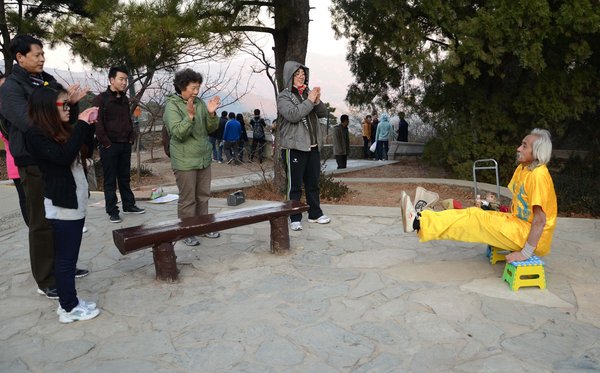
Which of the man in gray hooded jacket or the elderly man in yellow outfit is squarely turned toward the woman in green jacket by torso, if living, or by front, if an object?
the elderly man in yellow outfit

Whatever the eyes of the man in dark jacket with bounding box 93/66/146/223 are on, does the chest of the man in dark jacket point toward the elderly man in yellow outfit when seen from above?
yes

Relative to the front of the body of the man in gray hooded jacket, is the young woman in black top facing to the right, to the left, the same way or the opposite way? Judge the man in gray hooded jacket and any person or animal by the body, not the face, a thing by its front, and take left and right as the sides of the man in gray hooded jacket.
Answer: to the left

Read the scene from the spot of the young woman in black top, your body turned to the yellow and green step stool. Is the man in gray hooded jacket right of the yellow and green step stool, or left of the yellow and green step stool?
left

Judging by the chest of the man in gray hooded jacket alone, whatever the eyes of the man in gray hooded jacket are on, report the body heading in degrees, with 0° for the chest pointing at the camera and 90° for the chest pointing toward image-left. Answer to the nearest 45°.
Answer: approximately 315°

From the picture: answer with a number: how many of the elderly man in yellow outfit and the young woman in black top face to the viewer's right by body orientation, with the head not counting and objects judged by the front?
1

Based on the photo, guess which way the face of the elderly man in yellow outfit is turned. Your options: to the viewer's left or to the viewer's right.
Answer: to the viewer's left

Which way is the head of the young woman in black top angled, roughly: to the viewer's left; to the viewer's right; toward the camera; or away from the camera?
to the viewer's right

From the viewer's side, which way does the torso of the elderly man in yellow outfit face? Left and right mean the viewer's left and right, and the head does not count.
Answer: facing to the left of the viewer

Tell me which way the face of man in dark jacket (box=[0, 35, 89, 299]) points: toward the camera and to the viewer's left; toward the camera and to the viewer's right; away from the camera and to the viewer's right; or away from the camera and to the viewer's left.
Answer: toward the camera and to the viewer's right

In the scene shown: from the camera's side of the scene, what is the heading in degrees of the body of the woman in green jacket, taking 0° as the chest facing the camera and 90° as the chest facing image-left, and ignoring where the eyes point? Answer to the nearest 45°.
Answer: approximately 315°

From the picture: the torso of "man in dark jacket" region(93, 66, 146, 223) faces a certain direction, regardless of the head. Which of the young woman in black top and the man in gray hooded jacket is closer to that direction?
the man in gray hooded jacket

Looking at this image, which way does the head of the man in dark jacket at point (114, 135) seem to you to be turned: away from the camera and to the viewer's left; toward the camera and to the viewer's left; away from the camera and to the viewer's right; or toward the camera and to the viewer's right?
toward the camera and to the viewer's right

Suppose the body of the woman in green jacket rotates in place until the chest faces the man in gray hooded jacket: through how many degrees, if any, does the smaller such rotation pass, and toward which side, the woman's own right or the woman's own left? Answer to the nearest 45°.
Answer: approximately 45° to the woman's own left

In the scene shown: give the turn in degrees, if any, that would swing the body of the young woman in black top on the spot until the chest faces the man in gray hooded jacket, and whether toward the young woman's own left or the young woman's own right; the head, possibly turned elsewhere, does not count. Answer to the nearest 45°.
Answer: approximately 45° to the young woman's own left
